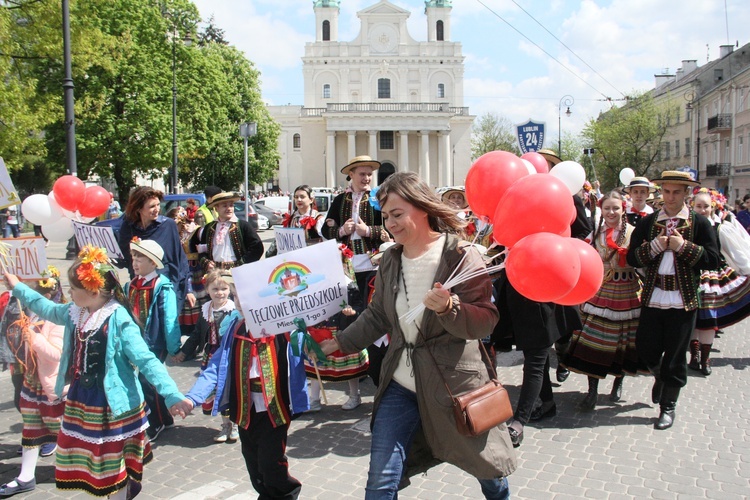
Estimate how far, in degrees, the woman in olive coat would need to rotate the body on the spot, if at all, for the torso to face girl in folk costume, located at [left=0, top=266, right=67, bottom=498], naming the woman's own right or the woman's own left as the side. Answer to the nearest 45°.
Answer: approximately 90° to the woman's own right

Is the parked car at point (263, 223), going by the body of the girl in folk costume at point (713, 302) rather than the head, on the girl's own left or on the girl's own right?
on the girl's own right

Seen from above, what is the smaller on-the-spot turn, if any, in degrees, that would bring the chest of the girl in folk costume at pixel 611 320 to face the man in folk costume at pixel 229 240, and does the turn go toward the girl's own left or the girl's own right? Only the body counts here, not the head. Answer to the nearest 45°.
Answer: approximately 90° to the girl's own right

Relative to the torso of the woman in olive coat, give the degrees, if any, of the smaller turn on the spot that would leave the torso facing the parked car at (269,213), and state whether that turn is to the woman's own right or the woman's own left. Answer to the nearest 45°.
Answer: approximately 135° to the woman's own right

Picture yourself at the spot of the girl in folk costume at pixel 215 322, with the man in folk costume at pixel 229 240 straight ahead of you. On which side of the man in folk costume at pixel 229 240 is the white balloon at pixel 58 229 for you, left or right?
left
